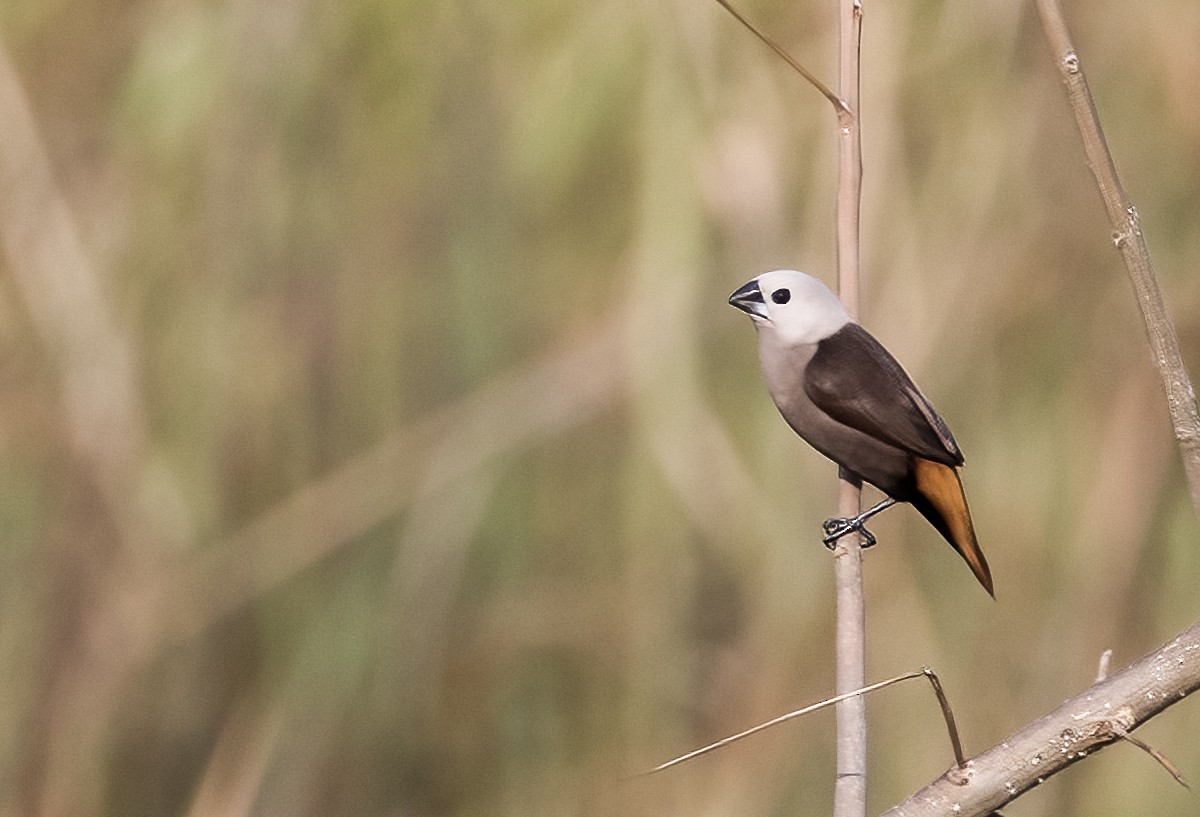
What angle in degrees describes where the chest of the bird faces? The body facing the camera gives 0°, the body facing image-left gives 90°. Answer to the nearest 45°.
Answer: approximately 90°
